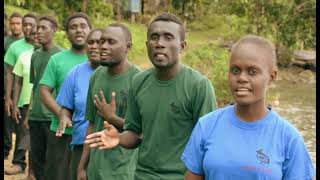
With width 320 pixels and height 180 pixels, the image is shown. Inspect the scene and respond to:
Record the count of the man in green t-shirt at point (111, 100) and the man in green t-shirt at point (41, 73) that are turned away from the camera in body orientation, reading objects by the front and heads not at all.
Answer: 0

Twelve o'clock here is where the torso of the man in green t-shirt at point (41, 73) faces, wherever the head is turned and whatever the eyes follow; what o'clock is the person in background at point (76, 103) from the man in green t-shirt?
The person in background is roughly at 10 o'clock from the man in green t-shirt.

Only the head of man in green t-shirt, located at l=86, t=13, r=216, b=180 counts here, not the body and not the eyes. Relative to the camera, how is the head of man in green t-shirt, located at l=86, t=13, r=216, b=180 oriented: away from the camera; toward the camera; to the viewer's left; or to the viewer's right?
toward the camera

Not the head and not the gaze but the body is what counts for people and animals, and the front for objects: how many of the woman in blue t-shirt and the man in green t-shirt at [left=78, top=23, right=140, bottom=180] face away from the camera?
0

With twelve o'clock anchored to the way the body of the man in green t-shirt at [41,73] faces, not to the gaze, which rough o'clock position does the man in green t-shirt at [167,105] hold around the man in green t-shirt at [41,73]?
the man in green t-shirt at [167,105] is roughly at 10 o'clock from the man in green t-shirt at [41,73].

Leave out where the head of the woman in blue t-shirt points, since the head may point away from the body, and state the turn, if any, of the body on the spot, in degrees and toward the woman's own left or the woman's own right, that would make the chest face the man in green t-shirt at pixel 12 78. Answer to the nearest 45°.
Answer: approximately 135° to the woman's own right

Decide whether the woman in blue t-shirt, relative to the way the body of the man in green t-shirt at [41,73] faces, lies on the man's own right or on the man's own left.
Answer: on the man's own left

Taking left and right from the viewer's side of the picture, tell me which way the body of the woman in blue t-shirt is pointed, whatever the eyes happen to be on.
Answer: facing the viewer

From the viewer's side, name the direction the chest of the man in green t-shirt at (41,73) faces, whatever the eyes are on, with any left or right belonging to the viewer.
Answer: facing the viewer and to the left of the viewer

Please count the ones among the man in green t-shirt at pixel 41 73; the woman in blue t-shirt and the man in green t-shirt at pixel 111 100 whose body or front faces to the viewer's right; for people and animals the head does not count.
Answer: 0
